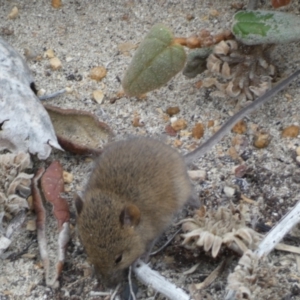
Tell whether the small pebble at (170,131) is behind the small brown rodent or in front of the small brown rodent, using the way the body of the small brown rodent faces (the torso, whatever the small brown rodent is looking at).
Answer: behind

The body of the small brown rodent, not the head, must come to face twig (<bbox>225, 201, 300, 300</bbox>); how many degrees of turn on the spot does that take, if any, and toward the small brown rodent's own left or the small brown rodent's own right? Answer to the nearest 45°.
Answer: approximately 90° to the small brown rodent's own left

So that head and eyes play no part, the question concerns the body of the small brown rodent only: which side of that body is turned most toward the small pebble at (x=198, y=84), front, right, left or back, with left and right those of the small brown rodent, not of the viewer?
back

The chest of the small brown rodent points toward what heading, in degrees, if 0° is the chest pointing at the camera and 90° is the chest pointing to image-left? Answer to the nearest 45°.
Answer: approximately 45°

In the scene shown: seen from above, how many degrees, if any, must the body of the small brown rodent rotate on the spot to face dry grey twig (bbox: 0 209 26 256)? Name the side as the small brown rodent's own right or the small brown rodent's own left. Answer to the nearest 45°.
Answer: approximately 45° to the small brown rodent's own right

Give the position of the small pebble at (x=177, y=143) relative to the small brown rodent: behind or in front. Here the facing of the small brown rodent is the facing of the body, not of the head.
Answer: behind

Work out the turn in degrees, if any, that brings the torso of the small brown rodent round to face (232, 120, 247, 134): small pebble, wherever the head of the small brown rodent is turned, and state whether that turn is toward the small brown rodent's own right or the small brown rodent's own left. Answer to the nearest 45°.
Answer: approximately 180°

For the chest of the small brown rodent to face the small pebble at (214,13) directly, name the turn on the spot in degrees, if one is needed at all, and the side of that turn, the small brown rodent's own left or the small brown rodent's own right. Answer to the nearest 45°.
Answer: approximately 180°

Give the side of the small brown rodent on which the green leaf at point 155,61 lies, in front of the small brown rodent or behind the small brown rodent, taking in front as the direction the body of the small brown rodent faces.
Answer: behind

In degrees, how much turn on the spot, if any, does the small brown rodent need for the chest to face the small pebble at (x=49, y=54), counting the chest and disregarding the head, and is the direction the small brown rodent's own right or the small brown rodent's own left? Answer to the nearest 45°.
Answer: approximately 135° to the small brown rodent's own right

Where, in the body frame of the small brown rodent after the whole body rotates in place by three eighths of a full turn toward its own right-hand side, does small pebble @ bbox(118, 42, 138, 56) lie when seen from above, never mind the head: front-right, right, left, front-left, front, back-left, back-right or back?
front

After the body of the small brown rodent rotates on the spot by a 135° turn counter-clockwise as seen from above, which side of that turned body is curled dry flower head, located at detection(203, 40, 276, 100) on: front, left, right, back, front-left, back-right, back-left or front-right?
front-left
